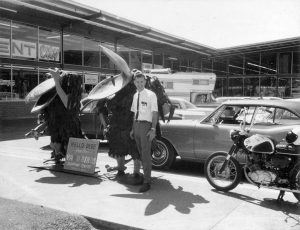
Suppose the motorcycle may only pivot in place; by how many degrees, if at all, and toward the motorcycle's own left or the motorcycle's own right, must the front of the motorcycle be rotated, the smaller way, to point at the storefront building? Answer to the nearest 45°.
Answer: approximately 45° to the motorcycle's own right

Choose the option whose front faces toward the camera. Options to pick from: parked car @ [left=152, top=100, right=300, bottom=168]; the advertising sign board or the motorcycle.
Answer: the advertising sign board

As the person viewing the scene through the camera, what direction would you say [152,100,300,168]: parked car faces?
facing to the left of the viewer

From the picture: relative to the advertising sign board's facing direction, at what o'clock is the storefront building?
The storefront building is roughly at 6 o'clock from the advertising sign board.

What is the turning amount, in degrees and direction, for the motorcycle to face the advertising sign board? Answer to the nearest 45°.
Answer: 0° — it already faces it

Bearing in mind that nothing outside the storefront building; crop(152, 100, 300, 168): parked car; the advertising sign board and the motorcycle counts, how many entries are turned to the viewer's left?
2

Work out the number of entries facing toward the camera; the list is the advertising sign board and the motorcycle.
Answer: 1

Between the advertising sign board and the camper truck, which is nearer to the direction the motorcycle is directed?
the advertising sign board

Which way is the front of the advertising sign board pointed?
toward the camera

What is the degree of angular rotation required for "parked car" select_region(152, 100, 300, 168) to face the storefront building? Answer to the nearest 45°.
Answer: approximately 45° to its right

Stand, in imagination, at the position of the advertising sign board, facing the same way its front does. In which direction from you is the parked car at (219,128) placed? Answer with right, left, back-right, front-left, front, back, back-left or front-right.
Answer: left

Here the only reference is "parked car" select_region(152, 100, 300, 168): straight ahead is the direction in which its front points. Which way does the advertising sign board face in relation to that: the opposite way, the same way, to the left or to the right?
to the left

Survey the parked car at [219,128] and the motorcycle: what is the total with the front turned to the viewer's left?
2

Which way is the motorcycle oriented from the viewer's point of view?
to the viewer's left
